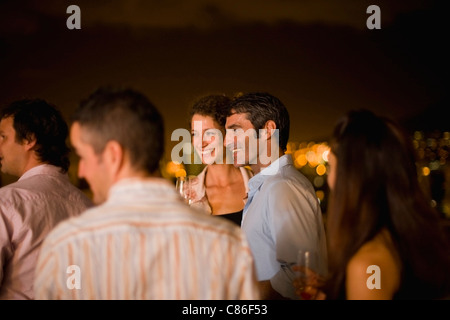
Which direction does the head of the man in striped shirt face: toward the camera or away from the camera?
away from the camera

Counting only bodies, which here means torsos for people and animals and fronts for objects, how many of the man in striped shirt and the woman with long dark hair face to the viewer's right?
0

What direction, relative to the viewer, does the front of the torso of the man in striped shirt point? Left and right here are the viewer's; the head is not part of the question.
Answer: facing away from the viewer

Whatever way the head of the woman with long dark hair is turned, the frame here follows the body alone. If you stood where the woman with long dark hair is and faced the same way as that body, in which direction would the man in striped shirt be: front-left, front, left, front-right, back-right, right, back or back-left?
left

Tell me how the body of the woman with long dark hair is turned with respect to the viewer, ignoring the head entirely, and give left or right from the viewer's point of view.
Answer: facing away from the viewer and to the left of the viewer

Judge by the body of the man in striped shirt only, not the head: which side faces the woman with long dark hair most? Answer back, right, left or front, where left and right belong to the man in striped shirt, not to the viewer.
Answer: right

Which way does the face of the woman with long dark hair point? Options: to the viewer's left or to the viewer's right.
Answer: to the viewer's left
